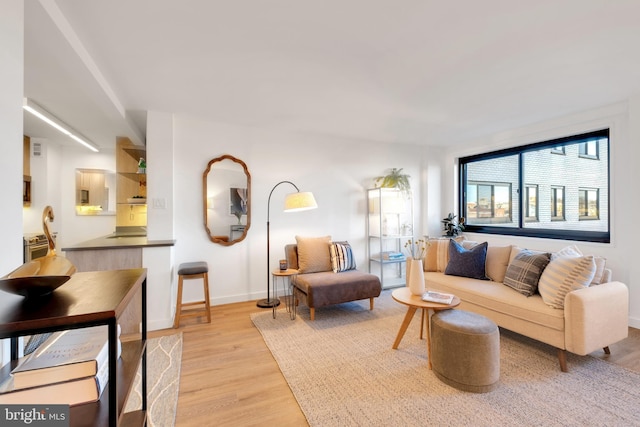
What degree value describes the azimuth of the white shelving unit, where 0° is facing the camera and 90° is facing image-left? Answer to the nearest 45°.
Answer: approximately 0°

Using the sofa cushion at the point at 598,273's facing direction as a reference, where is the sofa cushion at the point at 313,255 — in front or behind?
in front

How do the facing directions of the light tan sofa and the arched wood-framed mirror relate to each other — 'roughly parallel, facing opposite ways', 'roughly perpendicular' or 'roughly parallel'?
roughly perpendicular

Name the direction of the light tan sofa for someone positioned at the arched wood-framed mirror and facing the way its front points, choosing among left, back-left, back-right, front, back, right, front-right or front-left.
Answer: front-left

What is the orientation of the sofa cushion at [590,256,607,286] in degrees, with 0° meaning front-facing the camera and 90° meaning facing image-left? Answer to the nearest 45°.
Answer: approximately 45°

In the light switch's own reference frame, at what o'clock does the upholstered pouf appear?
The upholstered pouf is roughly at 11 o'clock from the light switch.

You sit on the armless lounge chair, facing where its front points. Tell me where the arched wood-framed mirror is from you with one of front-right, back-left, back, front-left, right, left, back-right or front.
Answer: back-right

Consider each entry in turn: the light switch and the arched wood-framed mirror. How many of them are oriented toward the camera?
2

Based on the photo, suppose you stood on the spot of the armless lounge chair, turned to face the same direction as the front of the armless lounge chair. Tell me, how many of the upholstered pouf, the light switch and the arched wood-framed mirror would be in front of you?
1

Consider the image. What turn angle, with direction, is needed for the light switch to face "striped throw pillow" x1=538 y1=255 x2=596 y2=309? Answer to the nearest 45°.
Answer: approximately 45° to its left

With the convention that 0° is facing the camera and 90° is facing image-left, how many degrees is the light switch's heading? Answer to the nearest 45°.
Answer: approximately 0°

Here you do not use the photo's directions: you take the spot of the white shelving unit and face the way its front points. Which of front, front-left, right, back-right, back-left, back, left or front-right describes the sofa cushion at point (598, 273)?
front-left

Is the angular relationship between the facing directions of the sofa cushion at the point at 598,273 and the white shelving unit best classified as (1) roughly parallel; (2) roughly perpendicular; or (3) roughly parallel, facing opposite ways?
roughly perpendicular
